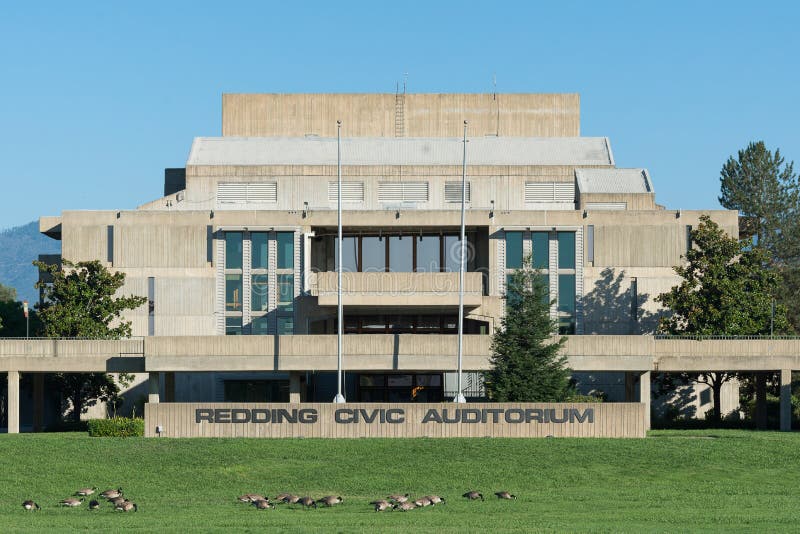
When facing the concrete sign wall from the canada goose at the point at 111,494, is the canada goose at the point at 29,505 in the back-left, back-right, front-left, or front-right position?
back-left

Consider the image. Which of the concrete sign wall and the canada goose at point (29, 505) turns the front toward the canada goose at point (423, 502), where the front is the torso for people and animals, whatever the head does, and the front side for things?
the concrete sign wall

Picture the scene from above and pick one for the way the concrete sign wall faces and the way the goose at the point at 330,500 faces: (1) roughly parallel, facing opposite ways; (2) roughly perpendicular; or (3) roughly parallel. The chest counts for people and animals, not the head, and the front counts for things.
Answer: roughly perpendicular
